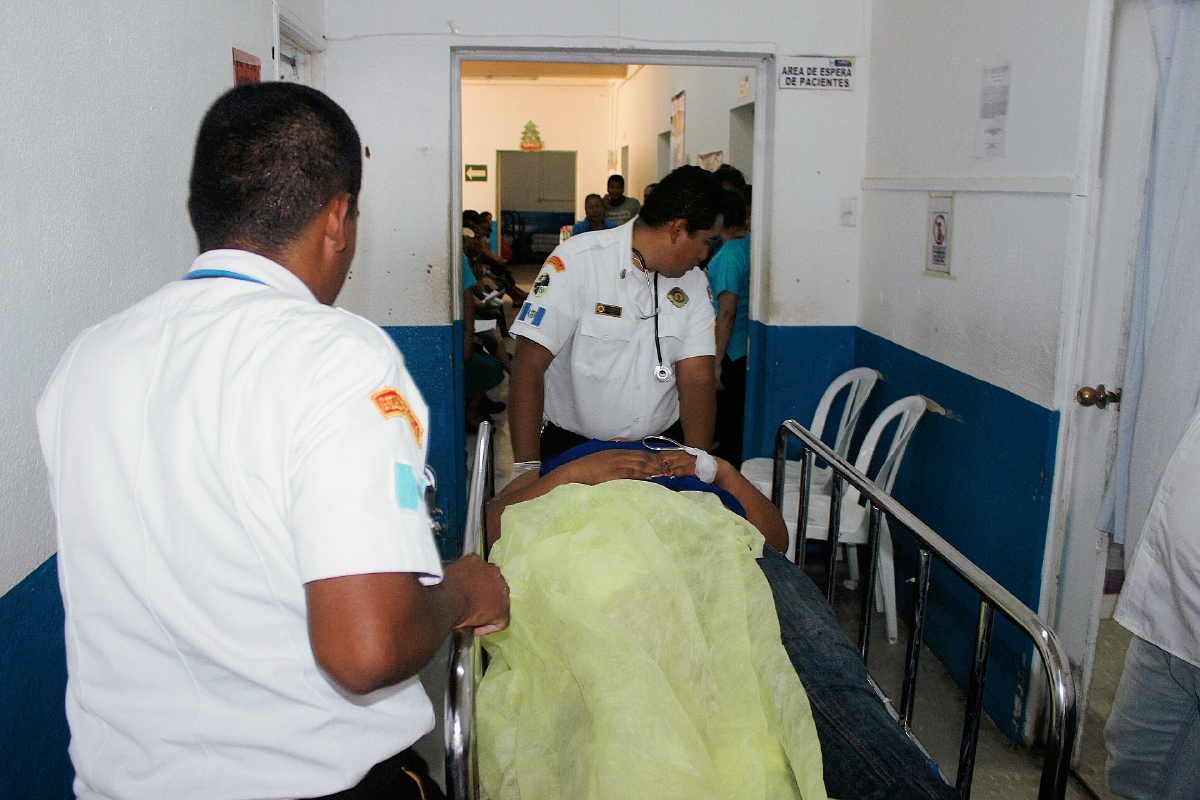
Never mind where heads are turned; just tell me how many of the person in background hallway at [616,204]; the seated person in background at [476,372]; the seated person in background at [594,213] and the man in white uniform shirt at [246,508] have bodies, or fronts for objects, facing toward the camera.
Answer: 2

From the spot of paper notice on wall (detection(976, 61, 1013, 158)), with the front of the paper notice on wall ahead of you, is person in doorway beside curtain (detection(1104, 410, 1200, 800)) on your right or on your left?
on your left

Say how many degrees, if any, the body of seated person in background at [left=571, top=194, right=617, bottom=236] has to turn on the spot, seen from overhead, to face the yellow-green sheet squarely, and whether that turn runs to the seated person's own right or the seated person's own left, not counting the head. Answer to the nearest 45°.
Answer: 0° — they already face it

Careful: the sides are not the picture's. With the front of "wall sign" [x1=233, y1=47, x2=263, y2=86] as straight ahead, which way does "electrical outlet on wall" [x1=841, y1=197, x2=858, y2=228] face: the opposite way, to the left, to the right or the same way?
to the right

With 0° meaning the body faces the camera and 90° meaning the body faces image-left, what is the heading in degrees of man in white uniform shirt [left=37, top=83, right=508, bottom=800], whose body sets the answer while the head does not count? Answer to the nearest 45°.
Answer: approximately 225°

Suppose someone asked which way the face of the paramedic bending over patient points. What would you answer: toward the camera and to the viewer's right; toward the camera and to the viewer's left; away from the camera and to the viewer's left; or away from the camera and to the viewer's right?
toward the camera and to the viewer's right

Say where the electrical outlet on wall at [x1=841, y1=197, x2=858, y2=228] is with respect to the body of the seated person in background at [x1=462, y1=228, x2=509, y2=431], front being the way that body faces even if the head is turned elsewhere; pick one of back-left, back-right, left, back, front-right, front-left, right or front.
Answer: front-right

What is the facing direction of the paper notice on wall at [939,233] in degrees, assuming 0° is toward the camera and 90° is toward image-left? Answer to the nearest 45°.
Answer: approximately 45°

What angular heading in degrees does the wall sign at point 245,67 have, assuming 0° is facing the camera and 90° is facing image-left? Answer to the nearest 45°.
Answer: approximately 315°

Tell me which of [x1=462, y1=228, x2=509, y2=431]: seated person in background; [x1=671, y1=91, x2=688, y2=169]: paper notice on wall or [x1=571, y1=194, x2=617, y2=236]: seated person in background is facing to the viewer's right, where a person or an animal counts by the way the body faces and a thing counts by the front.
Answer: [x1=462, y1=228, x2=509, y2=431]: seated person in background

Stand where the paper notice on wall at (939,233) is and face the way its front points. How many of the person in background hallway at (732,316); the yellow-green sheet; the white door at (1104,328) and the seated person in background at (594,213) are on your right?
2

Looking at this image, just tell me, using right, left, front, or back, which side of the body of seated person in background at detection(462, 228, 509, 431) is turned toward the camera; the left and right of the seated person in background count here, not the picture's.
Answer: right

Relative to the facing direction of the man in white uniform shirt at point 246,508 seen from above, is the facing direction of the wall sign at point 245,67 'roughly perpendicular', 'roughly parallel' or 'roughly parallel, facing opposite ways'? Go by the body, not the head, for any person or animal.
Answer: roughly perpendicular

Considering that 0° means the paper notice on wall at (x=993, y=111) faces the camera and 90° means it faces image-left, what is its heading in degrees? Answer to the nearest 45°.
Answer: approximately 45°
